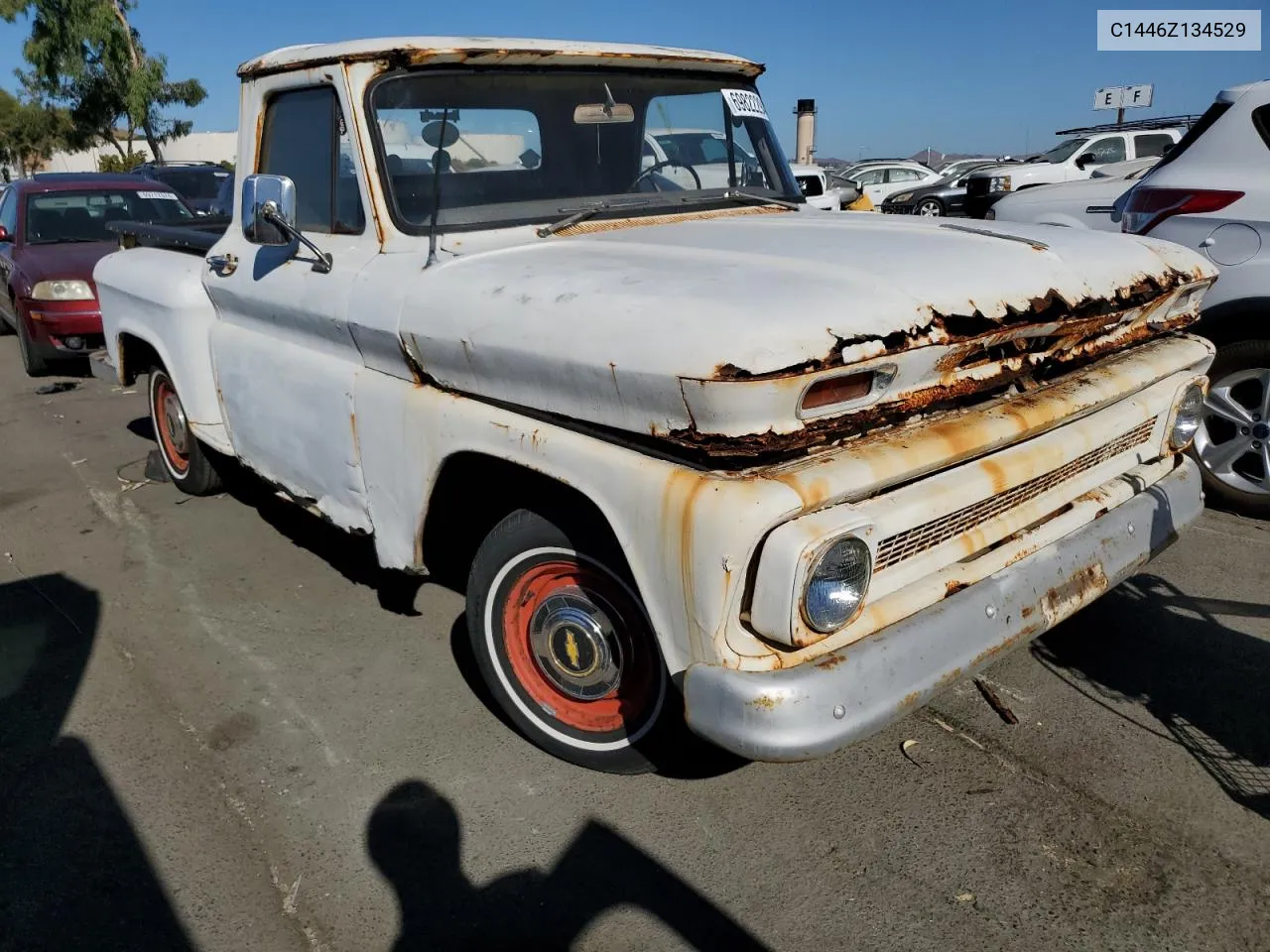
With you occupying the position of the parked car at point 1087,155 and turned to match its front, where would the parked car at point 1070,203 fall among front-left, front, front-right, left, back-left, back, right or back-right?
front-left

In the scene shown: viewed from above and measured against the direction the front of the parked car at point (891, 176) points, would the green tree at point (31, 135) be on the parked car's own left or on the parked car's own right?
on the parked car's own right

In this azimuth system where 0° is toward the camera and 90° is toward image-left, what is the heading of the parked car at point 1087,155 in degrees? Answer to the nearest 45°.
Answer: approximately 45°

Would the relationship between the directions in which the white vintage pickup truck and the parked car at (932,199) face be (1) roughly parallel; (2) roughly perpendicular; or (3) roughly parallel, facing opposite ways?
roughly perpendicular

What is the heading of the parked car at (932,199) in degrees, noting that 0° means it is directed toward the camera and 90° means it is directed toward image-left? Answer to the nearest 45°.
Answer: approximately 45°

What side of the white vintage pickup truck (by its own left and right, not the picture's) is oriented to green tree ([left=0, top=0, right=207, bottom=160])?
back

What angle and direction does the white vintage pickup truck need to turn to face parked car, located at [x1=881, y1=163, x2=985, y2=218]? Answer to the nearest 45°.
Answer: approximately 135° to its left

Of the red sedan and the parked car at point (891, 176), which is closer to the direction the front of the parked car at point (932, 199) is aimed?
the red sedan

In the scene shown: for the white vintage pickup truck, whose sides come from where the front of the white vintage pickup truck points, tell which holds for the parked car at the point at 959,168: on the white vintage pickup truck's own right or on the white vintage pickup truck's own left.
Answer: on the white vintage pickup truck's own left
